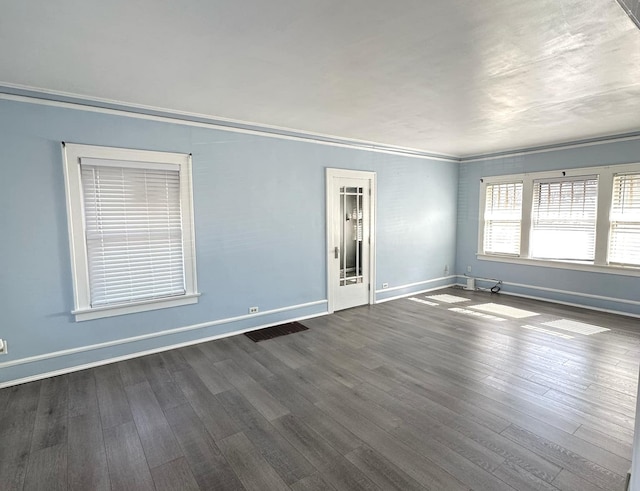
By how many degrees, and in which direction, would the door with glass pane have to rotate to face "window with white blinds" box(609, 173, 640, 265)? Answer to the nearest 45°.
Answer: approximately 45° to its left

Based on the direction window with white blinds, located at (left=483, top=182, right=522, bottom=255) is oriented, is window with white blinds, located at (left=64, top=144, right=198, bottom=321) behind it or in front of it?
in front

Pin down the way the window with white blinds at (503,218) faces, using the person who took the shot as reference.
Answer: facing the viewer and to the left of the viewer

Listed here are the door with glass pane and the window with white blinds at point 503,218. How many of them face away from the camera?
0

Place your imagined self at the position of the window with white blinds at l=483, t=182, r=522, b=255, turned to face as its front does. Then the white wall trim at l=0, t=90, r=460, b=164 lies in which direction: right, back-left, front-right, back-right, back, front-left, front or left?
front

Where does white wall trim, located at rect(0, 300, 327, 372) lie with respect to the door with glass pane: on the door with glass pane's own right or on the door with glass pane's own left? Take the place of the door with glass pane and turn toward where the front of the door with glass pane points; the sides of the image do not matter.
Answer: on the door with glass pane's own right

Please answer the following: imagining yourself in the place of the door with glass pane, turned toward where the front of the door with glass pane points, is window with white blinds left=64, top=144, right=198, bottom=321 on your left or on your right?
on your right

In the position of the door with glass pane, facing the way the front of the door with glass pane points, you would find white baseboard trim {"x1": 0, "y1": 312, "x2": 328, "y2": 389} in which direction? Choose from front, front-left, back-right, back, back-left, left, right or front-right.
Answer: right

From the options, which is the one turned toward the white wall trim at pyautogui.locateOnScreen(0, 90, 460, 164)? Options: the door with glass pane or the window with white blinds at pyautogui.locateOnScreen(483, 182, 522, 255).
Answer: the window with white blinds

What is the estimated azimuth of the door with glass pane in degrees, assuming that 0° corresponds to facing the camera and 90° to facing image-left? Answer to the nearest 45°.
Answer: approximately 315°

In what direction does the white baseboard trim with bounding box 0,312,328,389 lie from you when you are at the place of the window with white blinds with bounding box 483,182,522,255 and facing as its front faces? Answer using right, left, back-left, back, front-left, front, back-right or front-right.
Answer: front

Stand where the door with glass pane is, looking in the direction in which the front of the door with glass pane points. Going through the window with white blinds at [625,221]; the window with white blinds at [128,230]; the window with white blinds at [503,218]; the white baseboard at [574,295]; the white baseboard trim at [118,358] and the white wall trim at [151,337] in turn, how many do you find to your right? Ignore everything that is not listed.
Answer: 3

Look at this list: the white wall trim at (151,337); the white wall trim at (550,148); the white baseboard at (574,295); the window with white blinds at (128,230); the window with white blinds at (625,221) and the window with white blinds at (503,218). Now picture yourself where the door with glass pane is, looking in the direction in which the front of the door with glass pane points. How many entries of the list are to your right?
2
